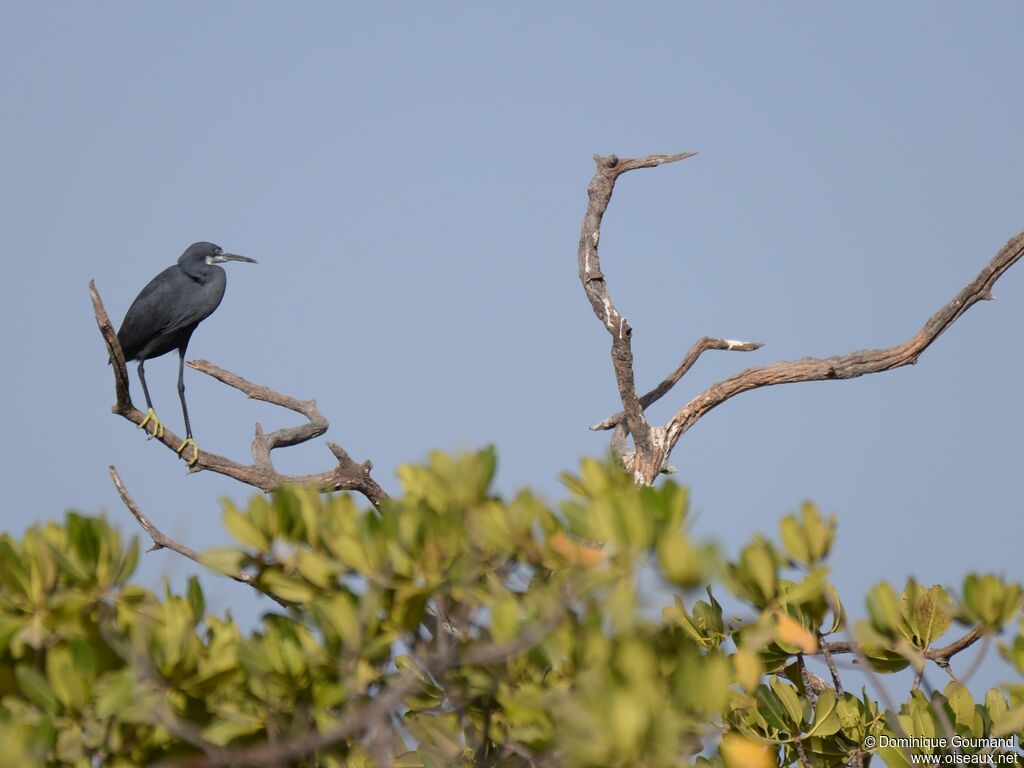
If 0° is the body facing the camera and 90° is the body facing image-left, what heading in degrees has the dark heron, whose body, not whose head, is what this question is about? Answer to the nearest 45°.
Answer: approximately 270°
